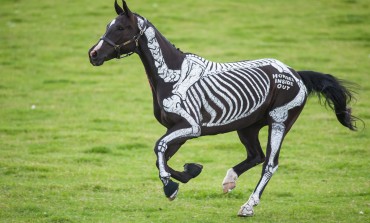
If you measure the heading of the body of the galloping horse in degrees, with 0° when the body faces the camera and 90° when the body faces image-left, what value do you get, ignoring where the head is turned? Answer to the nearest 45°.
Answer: approximately 90°
